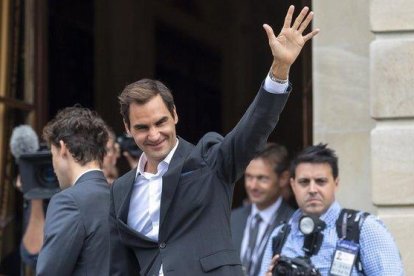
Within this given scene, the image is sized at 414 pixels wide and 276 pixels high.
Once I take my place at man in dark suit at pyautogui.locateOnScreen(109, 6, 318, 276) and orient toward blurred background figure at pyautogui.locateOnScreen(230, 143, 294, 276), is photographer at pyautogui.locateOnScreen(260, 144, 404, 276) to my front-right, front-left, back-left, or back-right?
front-right

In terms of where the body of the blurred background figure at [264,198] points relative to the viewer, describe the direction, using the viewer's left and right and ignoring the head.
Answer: facing the viewer and to the left of the viewer

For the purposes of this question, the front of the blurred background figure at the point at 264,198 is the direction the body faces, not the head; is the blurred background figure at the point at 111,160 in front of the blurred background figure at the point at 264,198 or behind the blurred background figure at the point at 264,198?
in front

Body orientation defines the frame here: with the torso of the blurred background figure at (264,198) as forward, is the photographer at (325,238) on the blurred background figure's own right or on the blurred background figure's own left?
on the blurred background figure's own left

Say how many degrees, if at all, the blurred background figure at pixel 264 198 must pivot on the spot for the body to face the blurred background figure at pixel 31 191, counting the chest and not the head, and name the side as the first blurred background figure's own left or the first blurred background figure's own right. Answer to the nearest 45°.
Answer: approximately 45° to the first blurred background figure's own right
